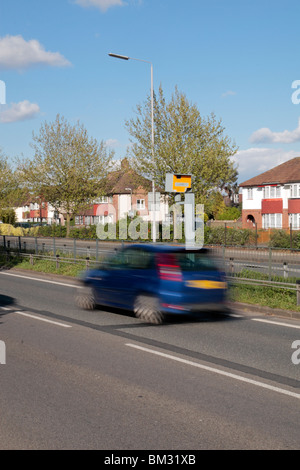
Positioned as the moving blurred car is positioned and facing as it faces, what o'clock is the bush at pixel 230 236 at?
The bush is roughly at 2 o'clock from the moving blurred car.

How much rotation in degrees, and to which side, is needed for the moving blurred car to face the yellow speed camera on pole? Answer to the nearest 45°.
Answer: approximately 45° to its right

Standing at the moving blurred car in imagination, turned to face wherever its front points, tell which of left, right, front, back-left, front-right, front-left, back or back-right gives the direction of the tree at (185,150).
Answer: front-right

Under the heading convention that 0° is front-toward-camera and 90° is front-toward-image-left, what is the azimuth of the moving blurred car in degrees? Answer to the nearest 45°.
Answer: approximately 135°
